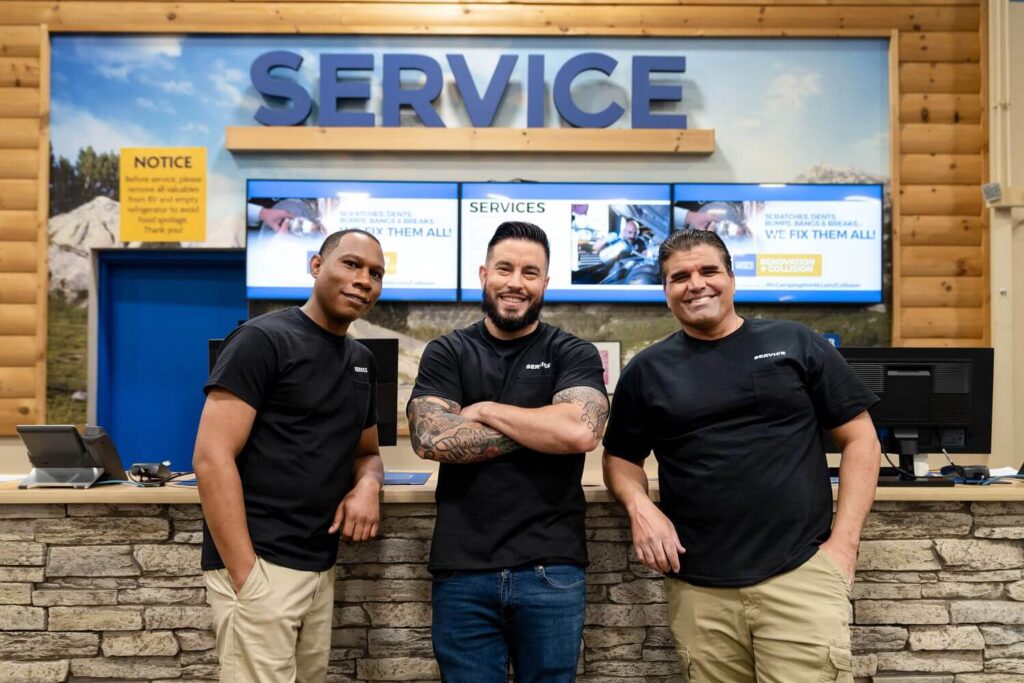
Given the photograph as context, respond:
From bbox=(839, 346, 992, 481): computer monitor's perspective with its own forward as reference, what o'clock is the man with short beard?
The man with short beard is roughly at 7 o'clock from the computer monitor.

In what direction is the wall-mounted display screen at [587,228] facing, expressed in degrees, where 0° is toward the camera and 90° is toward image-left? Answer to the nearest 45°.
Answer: approximately 0°

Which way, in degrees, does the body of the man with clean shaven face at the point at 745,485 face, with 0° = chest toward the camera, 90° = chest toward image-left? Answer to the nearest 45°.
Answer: approximately 0°

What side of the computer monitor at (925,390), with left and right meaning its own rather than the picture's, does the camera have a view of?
back

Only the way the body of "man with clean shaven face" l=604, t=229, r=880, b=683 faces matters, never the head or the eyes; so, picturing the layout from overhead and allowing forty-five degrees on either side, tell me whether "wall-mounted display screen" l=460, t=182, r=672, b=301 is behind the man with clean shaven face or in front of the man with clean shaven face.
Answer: behind

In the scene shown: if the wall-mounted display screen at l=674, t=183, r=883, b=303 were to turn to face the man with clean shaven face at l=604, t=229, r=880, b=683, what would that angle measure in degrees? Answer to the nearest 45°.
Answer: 0° — it already faces them

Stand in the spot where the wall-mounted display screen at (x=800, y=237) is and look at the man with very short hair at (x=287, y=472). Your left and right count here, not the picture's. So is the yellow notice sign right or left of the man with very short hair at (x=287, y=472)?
right
